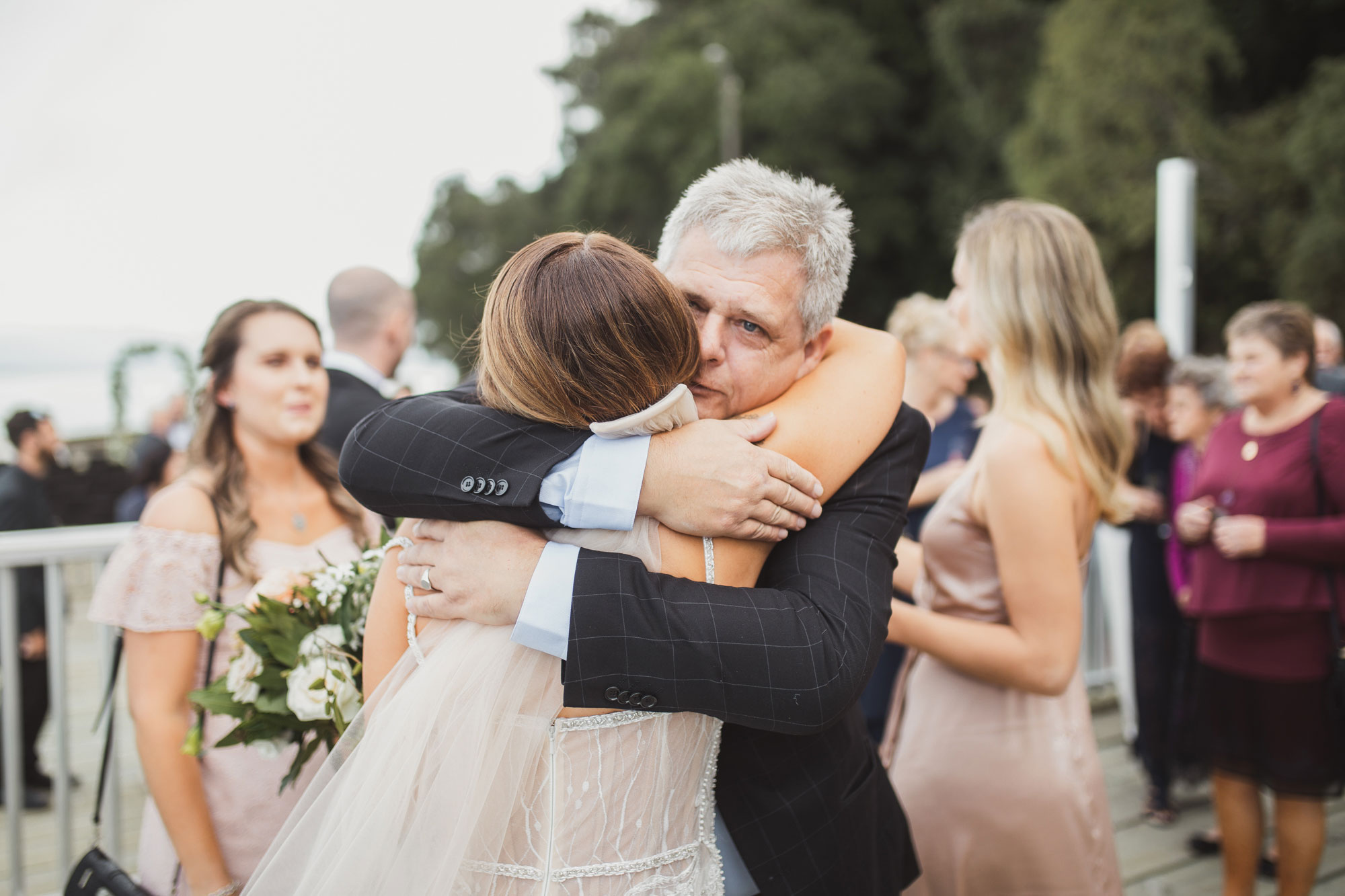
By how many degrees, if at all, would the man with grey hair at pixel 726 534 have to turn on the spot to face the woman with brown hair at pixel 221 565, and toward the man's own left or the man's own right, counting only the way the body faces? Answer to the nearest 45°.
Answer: approximately 90° to the man's own right

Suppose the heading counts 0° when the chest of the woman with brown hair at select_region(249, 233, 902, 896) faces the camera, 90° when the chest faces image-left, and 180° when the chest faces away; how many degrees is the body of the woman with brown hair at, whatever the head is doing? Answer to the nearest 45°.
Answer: approximately 180°

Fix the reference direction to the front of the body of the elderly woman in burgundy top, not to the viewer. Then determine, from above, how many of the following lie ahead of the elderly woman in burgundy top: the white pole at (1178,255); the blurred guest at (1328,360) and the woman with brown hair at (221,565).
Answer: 1

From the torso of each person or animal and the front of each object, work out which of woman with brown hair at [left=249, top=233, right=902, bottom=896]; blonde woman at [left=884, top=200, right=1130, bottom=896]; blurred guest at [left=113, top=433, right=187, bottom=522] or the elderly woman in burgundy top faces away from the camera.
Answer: the woman with brown hair

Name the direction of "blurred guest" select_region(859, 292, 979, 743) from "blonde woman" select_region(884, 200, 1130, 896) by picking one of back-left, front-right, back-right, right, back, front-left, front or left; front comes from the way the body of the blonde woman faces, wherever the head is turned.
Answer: right

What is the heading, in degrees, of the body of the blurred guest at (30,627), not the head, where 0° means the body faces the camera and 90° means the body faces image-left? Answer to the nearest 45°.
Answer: approximately 270°

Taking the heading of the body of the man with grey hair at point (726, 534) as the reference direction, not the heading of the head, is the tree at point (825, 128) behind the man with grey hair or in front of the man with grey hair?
behind

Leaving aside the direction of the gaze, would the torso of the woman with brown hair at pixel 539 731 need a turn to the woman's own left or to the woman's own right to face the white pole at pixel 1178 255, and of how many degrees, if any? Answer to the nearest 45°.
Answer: approximately 45° to the woman's own right

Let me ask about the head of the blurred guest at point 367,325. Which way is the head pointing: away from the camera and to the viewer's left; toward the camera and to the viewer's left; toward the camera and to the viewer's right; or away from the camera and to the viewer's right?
away from the camera and to the viewer's right

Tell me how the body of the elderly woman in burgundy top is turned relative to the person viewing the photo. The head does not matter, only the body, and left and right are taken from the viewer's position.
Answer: facing the viewer and to the left of the viewer

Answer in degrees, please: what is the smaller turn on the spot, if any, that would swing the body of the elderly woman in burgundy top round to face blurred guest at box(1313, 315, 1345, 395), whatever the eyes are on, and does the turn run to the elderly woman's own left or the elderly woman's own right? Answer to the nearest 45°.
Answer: approximately 135° to the elderly woman's own right
